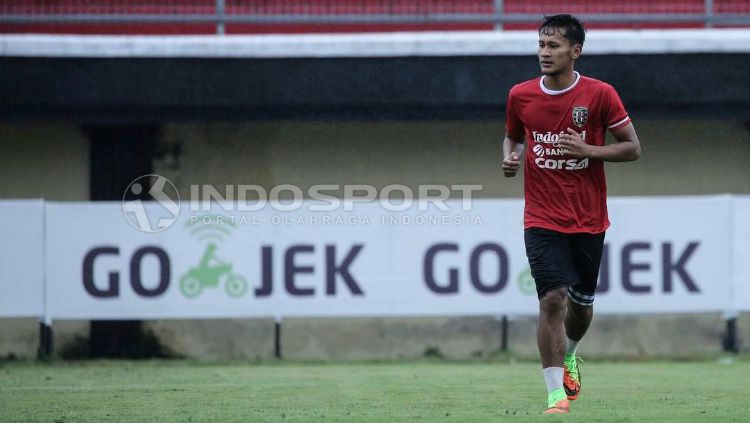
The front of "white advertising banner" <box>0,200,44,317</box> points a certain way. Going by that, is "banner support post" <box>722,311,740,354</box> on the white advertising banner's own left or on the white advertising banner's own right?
on the white advertising banner's own left

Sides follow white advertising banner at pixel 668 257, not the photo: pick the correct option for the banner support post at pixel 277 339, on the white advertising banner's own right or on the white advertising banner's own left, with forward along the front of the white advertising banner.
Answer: on the white advertising banner's own right

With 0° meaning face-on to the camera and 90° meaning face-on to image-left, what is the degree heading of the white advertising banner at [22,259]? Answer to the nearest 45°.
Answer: approximately 0°

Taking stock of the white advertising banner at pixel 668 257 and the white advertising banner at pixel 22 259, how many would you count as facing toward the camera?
2

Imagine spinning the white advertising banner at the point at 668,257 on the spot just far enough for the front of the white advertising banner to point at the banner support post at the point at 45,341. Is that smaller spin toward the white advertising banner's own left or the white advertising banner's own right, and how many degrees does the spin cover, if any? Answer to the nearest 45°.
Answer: approximately 90° to the white advertising banner's own right

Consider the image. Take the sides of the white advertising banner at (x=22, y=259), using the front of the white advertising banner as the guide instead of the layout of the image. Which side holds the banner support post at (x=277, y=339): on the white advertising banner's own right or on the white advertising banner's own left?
on the white advertising banner's own left

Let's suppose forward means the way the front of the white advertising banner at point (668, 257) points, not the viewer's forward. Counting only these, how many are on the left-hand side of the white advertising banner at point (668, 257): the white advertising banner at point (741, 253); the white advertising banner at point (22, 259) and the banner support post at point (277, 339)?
1

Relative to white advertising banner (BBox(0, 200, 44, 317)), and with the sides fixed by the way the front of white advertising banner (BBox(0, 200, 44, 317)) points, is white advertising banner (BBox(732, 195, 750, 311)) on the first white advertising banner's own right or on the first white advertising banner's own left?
on the first white advertising banner's own left
